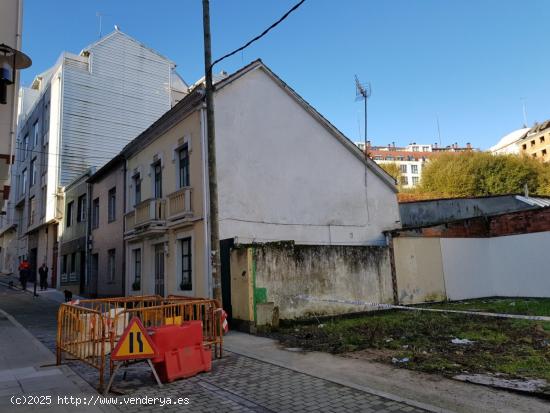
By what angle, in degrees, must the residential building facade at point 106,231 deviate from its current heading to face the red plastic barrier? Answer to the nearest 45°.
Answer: approximately 45° to its left

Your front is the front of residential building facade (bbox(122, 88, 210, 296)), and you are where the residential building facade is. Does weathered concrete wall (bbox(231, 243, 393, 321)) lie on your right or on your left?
on your left

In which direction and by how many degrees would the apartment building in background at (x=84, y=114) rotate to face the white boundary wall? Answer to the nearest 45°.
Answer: approximately 90° to its left

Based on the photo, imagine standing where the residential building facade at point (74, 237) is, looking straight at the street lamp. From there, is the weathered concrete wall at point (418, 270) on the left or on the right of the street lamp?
left

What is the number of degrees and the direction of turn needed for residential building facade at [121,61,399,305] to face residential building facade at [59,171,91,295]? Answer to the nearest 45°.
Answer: approximately 90° to its right

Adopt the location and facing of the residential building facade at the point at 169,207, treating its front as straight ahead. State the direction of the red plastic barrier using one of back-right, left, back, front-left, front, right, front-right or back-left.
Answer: front-left

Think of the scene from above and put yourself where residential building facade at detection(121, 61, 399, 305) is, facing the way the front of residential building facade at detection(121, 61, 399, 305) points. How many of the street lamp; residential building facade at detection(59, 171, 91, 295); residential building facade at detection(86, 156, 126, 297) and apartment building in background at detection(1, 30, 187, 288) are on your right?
3

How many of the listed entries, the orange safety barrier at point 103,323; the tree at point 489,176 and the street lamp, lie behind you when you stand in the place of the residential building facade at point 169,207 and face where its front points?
1

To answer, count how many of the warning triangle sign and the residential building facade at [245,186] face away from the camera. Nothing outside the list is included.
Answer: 0

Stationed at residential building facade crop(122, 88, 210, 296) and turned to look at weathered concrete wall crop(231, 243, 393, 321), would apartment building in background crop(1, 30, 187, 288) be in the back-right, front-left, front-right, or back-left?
back-left

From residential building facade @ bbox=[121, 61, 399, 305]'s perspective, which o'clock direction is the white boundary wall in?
The white boundary wall is roughly at 7 o'clock from the residential building facade.

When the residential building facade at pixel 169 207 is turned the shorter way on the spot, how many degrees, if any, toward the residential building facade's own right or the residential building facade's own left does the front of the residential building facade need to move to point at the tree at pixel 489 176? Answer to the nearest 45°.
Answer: approximately 180°

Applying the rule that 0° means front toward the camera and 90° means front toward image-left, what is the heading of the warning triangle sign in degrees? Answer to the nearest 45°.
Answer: approximately 0°

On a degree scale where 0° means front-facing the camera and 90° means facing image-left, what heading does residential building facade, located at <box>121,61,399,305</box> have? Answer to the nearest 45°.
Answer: approximately 45°
